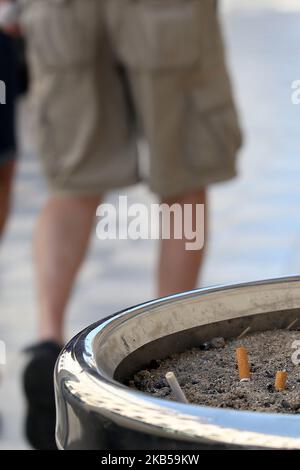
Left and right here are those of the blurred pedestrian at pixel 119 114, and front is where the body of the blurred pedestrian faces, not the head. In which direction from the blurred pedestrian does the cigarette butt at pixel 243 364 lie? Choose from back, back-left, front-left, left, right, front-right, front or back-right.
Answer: back

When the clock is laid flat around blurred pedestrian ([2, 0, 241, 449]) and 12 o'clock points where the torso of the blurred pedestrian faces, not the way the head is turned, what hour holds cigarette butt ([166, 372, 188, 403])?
The cigarette butt is roughly at 6 o'clock from the blurred pedestrian.

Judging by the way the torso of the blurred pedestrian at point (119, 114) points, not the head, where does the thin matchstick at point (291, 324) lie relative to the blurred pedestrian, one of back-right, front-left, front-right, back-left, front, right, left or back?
back

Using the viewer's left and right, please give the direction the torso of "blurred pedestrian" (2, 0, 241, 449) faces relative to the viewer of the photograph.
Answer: facing away from the viewer

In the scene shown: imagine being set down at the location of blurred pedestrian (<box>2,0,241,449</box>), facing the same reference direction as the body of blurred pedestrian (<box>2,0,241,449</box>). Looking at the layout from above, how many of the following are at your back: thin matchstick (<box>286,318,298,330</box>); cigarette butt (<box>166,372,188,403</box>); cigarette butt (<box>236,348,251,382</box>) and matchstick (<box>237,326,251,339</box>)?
4

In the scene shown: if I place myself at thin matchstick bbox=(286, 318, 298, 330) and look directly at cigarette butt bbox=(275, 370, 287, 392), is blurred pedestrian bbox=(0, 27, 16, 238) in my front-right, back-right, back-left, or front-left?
back-right

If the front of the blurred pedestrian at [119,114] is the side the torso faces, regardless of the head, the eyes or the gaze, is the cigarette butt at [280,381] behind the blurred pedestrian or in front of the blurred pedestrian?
behind

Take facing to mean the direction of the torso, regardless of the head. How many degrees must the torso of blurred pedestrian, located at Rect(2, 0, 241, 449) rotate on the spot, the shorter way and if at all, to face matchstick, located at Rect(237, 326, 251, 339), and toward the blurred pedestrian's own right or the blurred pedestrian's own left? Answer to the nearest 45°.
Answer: approximately 180°
